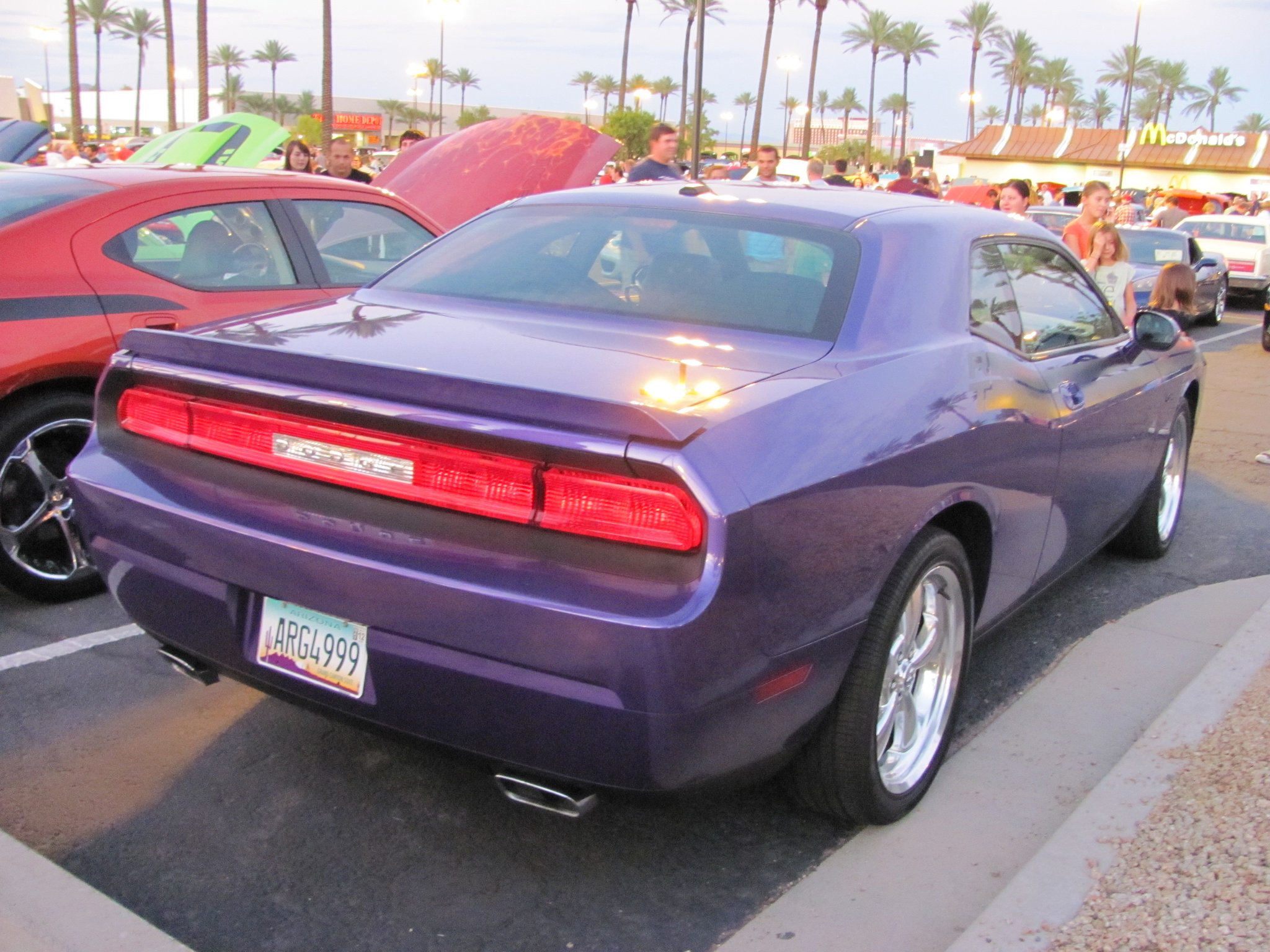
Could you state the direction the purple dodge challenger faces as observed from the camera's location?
facing away from the viewer and to the right of the viewer

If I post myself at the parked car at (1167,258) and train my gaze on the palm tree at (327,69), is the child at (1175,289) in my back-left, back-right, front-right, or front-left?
back-left

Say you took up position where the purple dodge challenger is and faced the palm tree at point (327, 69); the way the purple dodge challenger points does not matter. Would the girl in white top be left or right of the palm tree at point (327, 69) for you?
right

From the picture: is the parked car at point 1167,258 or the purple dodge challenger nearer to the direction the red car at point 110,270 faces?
the parked car

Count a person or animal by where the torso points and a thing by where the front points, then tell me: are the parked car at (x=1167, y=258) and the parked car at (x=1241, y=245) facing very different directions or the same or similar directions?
very different directions

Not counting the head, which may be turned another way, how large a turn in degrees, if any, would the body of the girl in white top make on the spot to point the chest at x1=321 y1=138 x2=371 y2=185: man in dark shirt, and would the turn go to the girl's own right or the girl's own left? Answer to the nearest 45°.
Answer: approximately 90° to the girl's own right

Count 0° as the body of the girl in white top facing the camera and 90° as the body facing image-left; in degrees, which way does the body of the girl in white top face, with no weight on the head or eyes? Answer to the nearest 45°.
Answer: approximately 0°

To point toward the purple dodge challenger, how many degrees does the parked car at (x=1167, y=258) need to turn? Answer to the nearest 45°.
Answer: approximately 45° to its left

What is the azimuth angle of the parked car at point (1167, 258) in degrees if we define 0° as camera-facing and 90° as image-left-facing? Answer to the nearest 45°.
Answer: approximately 45°
